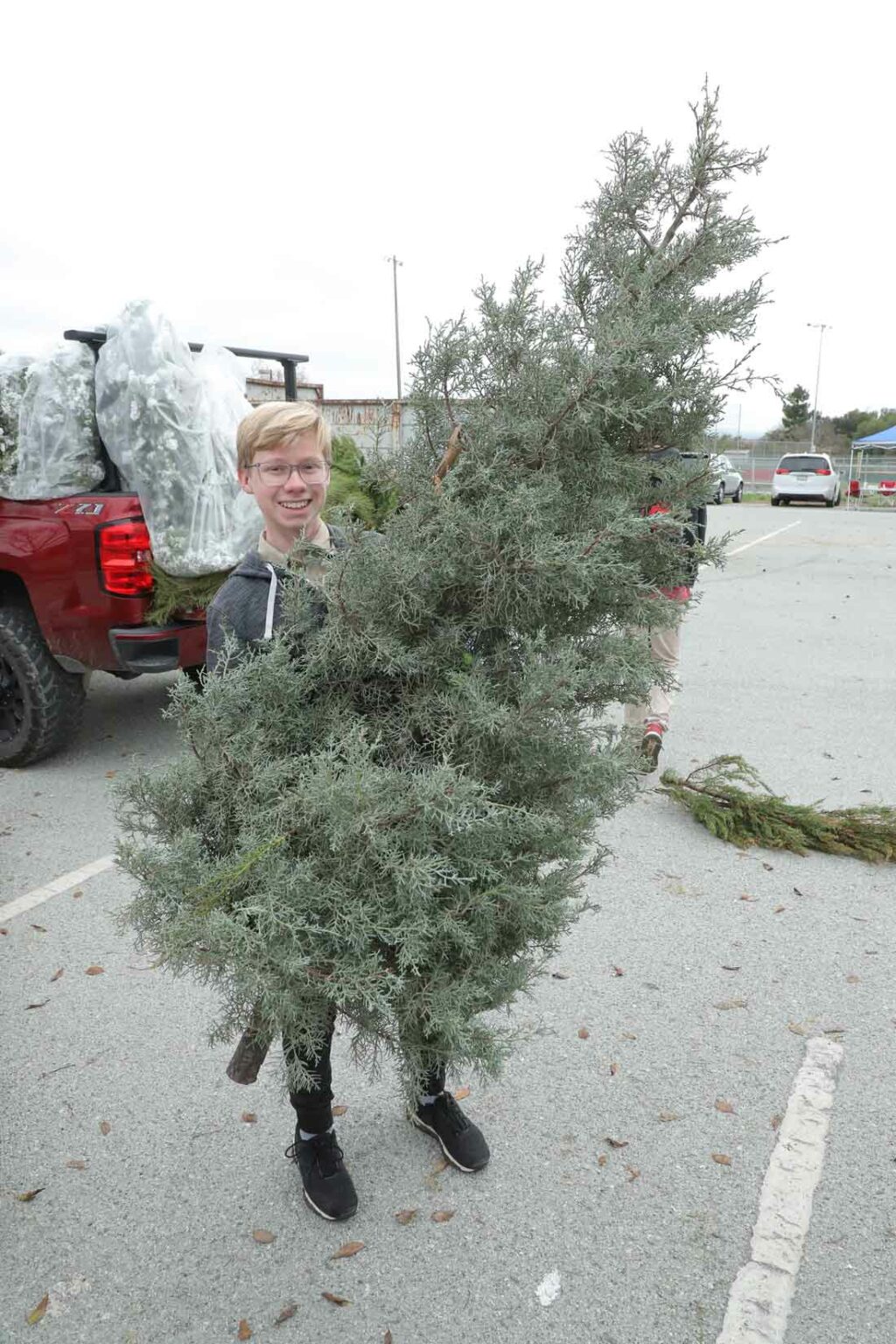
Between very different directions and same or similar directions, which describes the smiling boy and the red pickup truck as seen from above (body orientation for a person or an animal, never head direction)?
very different directions

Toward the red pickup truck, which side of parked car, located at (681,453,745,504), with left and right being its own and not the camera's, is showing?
back

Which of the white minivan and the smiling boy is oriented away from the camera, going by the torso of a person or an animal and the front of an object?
the white minivan

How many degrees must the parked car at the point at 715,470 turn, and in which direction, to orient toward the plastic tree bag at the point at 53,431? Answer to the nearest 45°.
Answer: approximately 90° to its left

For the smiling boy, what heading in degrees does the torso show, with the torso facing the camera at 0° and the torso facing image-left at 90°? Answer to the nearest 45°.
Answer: approximately 315°

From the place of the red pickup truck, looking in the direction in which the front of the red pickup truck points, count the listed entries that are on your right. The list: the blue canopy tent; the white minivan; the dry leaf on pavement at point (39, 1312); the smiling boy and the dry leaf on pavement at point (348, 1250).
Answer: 2

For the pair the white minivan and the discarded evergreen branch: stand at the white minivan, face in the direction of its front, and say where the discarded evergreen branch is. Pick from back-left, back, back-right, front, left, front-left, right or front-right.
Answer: back

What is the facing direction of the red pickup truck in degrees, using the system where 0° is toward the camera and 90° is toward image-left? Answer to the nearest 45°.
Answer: approximately 135°

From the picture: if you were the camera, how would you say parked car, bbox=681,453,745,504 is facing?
facing away from the viewer and to the right of the viewer

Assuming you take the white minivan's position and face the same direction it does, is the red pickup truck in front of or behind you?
behind

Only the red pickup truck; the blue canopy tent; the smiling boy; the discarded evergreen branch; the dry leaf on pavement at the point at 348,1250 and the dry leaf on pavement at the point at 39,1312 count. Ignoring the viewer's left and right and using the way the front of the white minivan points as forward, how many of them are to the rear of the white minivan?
5

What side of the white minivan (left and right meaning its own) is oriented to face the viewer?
back

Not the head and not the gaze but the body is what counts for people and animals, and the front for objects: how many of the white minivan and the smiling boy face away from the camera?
1
